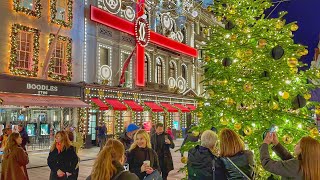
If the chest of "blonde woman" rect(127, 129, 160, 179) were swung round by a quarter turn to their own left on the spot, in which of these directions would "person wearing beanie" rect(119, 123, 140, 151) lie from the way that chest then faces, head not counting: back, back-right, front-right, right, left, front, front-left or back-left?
left

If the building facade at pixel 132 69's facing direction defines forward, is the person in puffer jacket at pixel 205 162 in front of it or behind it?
in front

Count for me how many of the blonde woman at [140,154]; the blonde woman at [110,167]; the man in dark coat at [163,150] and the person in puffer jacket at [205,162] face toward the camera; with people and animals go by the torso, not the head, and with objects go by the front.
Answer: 2

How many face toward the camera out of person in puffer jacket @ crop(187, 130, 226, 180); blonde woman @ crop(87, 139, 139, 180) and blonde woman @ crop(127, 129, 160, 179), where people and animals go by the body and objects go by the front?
1

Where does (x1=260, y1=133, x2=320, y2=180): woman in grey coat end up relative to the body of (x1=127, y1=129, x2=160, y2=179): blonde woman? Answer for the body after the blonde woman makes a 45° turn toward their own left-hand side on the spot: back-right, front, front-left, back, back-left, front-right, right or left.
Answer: front

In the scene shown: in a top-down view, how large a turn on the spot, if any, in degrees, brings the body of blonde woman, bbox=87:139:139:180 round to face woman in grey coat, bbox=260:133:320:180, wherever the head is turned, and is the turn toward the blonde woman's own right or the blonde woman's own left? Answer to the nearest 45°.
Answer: approximately 45° to the blonde woman's own right

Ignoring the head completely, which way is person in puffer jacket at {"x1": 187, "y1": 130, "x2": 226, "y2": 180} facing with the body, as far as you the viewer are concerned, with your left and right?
facing away from the viewer and to the right of the viewer

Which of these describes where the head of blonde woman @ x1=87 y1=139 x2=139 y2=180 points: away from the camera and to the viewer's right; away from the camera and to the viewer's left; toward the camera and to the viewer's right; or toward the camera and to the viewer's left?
away from the camera and to the viewer's right

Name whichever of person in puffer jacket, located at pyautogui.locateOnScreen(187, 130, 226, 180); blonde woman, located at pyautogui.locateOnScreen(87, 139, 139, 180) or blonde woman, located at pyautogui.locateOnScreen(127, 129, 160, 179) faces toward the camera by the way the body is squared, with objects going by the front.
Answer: blonde woman, located at pyautogui.locateOnScreen(127, 129, 160, 179)

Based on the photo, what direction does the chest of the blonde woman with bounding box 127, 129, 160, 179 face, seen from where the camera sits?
toward the camera

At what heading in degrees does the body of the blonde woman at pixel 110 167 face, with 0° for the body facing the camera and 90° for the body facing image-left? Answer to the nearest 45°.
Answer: approximately 225°

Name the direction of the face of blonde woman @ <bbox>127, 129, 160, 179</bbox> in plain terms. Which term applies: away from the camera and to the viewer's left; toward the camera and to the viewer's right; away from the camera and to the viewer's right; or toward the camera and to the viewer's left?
toward the camera and to the viewer's left

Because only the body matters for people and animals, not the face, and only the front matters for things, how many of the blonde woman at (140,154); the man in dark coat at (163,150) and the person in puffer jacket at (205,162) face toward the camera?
2

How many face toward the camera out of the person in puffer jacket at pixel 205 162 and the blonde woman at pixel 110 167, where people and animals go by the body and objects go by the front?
0

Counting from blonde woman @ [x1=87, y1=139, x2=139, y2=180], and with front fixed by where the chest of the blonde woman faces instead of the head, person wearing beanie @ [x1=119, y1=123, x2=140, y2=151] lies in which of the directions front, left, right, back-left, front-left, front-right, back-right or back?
front-left
